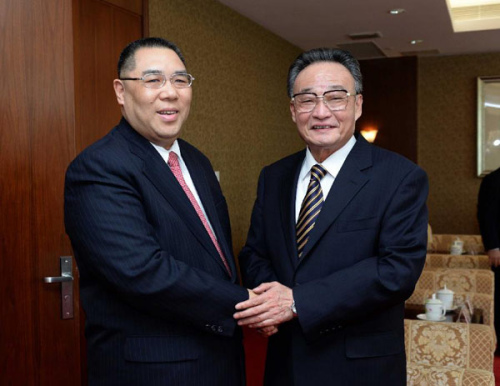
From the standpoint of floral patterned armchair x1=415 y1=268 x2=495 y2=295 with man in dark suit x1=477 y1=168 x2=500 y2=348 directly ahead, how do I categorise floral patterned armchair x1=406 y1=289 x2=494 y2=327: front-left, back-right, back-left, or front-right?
back-right

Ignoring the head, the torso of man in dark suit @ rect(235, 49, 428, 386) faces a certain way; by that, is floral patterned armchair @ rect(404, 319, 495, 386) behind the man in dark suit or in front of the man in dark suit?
behind

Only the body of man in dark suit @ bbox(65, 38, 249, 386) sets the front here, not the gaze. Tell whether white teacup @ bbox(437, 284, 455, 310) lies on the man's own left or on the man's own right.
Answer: on the man's own left

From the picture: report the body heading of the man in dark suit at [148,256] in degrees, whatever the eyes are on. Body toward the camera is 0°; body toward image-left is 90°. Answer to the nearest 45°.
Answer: approximately 315°

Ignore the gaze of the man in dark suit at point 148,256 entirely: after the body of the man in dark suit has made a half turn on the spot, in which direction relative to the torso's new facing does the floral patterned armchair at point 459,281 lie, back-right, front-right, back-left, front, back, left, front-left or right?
right

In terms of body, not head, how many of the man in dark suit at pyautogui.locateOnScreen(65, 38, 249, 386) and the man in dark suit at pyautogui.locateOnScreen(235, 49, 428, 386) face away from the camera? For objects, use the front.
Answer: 0

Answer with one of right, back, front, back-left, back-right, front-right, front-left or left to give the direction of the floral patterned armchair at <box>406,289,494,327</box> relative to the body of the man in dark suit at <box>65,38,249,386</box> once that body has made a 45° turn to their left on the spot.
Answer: front-left

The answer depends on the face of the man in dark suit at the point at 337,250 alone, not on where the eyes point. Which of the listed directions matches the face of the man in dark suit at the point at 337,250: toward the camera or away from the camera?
toward the camera

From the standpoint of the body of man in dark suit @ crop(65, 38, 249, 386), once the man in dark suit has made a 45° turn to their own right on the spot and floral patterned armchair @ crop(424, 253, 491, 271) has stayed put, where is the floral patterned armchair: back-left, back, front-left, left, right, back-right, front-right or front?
back-left

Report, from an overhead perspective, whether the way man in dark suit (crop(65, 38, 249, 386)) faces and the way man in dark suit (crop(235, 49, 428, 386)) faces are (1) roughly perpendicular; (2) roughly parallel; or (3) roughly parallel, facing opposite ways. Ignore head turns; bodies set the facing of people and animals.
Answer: roughly perpendicular

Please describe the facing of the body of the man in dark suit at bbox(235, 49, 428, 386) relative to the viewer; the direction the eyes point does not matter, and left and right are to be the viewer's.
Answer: facing the viewer and to the left of the viewer
